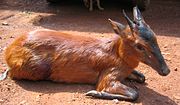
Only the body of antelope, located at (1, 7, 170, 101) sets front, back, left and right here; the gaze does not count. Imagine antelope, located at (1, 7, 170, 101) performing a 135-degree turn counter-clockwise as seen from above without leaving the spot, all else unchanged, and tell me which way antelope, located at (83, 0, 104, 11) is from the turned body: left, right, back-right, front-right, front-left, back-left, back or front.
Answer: front-right

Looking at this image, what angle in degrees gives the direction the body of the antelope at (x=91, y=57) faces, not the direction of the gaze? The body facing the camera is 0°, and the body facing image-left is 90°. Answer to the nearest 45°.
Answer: approximately 270°
